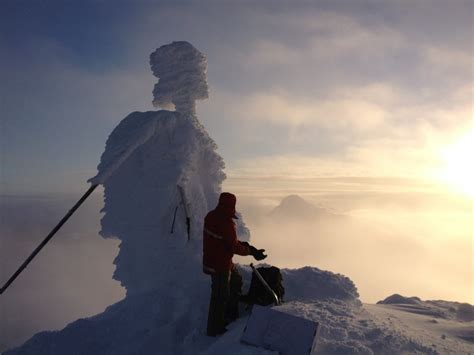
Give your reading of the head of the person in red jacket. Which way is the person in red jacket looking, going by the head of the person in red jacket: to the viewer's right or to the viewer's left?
to the viewer's right

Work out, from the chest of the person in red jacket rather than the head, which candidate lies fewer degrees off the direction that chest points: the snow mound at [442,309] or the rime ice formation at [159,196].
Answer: the snow mound

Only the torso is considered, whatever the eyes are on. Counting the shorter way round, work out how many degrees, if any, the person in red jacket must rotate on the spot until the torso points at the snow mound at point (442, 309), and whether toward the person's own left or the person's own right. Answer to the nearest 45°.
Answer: approximately 45° to the person's own left

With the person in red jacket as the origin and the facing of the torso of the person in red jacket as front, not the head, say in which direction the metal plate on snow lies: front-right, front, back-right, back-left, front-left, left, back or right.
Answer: front-right

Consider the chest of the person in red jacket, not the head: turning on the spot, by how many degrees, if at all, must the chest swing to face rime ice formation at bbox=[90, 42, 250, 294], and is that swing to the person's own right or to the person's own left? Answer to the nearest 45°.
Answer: approximately 135° to the person's own left

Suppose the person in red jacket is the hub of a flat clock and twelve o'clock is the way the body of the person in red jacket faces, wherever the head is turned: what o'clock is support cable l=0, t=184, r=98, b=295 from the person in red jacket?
The support cable is roughly at 7 o'clock from the person in red jacket.

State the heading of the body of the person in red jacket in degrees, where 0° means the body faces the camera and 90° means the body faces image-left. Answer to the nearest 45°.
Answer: approximately 270°

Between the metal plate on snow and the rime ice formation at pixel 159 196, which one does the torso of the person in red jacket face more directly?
the metal plate on snow

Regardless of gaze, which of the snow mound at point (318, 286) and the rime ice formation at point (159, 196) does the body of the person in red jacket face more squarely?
the snow mound
